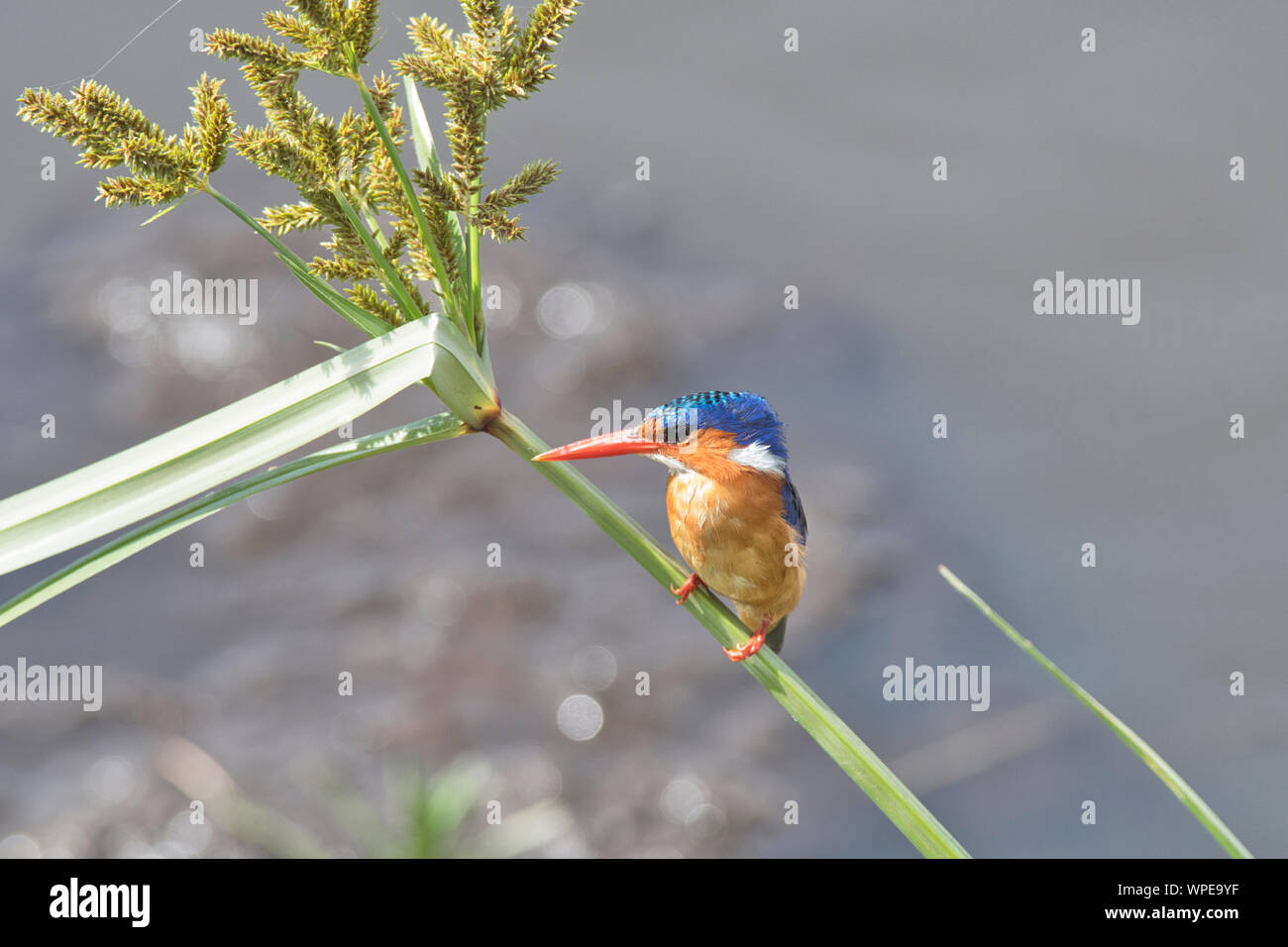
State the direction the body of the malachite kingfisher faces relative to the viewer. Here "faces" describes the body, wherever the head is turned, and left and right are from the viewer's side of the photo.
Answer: facing the viewer and to the left of the viewer
